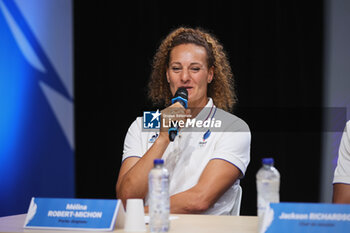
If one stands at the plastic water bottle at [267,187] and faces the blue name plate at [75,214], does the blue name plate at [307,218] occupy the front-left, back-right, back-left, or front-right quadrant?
back-left

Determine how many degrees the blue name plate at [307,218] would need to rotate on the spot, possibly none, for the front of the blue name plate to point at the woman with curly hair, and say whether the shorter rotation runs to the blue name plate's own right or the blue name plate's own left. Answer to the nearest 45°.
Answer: approximately 135° to the blue name plate's own right

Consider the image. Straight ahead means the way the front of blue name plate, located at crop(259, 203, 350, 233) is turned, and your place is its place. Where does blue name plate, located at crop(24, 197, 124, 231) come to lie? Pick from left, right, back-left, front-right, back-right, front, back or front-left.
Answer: right

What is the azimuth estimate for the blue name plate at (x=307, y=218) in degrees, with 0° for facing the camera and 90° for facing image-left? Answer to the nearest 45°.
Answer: approximately 0°
